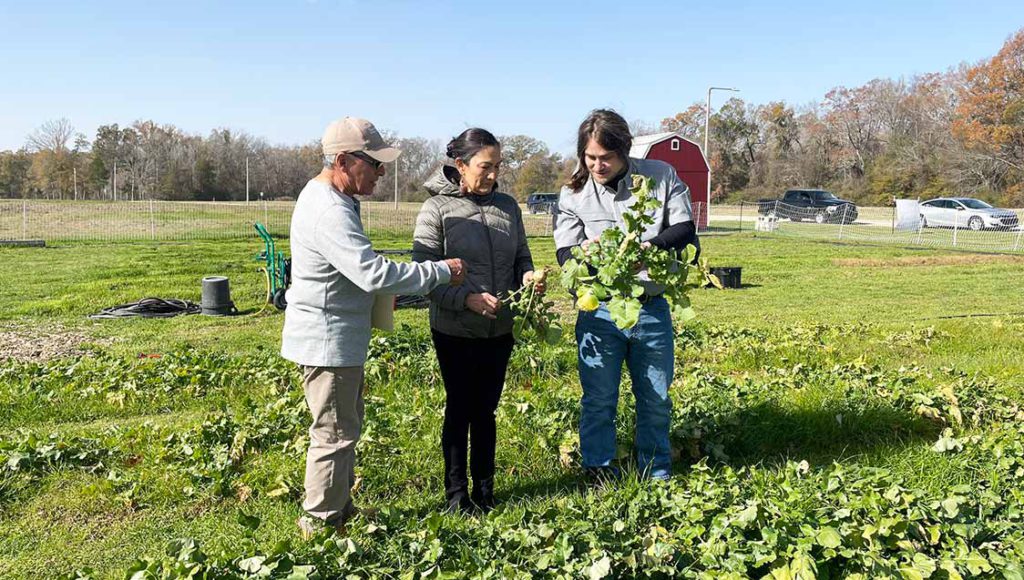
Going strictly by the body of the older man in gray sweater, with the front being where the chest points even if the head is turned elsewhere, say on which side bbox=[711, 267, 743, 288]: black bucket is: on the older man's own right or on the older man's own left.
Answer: on the older man's own left

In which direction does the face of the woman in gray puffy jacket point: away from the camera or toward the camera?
toward the camera

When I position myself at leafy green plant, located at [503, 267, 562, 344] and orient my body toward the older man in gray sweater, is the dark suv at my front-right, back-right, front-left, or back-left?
back-right

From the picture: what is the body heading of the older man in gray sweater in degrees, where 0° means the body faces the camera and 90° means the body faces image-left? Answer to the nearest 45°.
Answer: approximately 270°

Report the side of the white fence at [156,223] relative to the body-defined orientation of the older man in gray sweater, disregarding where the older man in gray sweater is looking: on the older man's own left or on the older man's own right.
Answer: on the older man's own left

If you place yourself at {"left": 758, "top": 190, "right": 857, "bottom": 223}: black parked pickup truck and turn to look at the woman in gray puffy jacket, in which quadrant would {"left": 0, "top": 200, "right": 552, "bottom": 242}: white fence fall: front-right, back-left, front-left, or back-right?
front-right

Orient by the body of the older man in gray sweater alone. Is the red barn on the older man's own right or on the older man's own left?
on the older man's own left

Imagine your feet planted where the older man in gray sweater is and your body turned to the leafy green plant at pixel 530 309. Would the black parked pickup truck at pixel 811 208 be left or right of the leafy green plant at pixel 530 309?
left

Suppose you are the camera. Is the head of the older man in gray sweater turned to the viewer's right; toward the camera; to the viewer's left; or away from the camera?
to the viewer's right

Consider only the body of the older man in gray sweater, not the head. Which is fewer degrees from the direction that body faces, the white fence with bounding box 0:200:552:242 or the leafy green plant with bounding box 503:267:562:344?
the leafy green plant

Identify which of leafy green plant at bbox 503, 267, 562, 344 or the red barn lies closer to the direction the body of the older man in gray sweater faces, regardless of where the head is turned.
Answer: the leafy green plant

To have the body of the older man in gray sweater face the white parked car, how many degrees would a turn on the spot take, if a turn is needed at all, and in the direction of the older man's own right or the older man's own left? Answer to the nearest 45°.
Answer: approximately 45° to the older man's own left

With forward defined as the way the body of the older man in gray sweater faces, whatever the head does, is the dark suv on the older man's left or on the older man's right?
on the older man's left

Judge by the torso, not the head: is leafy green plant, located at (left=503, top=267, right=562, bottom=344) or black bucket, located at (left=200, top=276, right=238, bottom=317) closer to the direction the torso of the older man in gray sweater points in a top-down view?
the leafy green plant

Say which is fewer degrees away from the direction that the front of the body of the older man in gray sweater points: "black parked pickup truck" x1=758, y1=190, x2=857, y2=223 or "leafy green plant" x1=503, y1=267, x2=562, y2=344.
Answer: the leafy green plant
